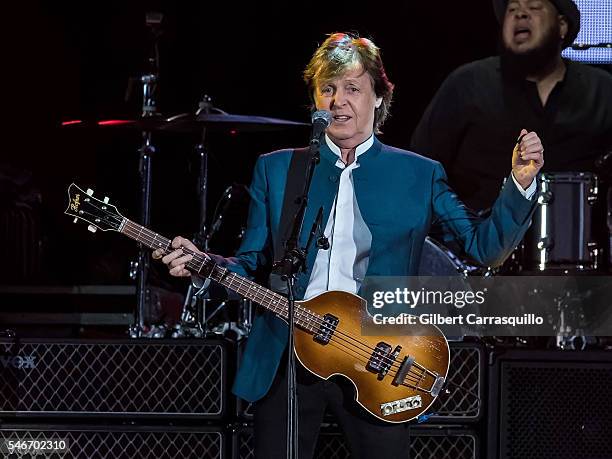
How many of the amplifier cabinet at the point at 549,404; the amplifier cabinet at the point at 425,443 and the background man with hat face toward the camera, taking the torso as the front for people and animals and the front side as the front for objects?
3

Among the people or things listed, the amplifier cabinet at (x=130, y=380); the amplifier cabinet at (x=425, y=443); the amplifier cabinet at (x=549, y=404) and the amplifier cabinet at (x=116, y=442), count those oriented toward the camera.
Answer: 4

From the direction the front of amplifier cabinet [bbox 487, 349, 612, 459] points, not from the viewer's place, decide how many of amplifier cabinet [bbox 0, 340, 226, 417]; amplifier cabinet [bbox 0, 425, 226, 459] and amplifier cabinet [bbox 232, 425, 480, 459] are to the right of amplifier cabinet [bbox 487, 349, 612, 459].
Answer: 3

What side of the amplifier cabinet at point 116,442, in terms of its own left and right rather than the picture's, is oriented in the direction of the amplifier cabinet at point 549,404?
left

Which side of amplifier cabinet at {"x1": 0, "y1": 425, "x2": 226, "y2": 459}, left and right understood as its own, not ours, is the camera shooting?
front

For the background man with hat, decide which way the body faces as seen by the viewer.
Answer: toward the camera

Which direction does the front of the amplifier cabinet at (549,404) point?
toward the camera

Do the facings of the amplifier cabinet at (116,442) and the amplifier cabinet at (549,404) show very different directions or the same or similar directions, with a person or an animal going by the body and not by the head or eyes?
same or similar directions

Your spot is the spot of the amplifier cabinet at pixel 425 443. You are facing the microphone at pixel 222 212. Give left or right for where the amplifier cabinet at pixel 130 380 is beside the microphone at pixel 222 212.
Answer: left

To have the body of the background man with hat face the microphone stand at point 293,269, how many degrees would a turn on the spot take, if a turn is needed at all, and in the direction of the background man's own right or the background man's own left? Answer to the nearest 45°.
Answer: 0° — they already face it
